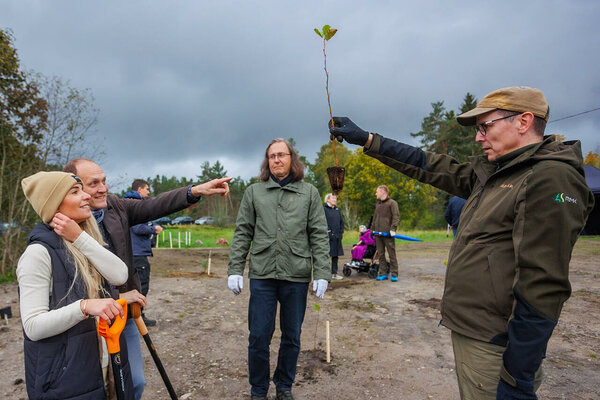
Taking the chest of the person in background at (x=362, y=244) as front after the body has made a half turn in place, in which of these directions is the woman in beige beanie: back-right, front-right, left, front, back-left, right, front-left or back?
back-right

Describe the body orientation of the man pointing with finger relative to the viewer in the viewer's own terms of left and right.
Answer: facing the viewer and to the right of the viewer

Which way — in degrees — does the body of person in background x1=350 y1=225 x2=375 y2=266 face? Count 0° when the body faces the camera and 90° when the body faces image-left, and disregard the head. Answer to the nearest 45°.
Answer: approximately 45°

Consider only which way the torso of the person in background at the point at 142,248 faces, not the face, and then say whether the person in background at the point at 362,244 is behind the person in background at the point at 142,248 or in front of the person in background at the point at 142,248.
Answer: in front

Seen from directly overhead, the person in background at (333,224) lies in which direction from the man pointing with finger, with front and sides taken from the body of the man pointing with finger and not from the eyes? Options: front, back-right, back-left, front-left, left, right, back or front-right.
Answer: left

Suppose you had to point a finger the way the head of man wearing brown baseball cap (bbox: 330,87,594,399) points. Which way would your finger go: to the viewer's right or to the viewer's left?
to the viewer's left

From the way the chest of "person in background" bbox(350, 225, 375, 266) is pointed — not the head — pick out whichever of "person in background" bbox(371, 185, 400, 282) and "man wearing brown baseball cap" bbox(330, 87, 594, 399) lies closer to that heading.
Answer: the man wearing brown baseball cap

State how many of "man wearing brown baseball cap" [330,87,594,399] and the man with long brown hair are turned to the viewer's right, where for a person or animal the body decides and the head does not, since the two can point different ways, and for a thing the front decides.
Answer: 0

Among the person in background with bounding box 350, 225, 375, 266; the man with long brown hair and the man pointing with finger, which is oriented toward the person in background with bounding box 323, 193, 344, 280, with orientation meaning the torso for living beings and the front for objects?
the person in background with bounding box 350, 225, 375, 266

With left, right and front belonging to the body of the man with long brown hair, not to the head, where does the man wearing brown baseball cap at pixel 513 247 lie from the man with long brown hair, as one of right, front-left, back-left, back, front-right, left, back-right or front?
front-left

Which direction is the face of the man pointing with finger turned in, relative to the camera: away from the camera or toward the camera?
toward the camera

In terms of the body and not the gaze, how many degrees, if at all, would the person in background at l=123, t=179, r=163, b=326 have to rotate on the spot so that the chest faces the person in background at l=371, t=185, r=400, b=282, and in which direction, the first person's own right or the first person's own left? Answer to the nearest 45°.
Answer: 0° — they already face them

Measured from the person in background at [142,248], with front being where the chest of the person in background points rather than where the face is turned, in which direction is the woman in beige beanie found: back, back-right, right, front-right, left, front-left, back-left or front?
right

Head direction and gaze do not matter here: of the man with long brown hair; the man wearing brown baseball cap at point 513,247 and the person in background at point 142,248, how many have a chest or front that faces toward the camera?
1

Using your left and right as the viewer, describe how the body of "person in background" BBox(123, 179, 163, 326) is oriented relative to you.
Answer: facing to the right of the viewer

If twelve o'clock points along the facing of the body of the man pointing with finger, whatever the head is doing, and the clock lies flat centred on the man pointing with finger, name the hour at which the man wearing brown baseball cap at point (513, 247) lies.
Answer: The man wearing brown baseball cap is roughly at 12 o'clock from the man pointing with finger.

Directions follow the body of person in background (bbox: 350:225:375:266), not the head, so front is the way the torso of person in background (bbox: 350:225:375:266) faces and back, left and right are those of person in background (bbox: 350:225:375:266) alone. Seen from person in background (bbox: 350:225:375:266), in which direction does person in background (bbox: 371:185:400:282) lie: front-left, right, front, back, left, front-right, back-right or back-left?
left
